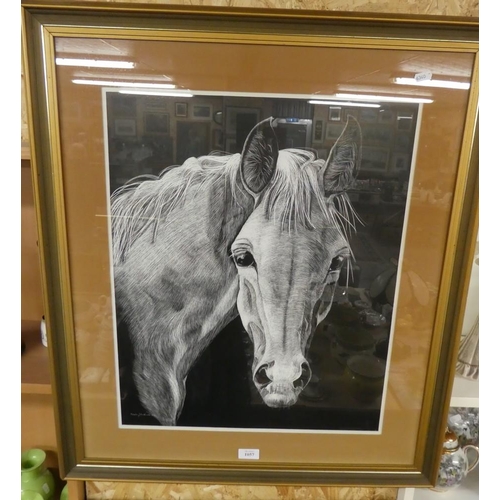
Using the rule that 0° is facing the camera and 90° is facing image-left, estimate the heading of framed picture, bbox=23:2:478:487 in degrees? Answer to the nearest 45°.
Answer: approximately 0°
